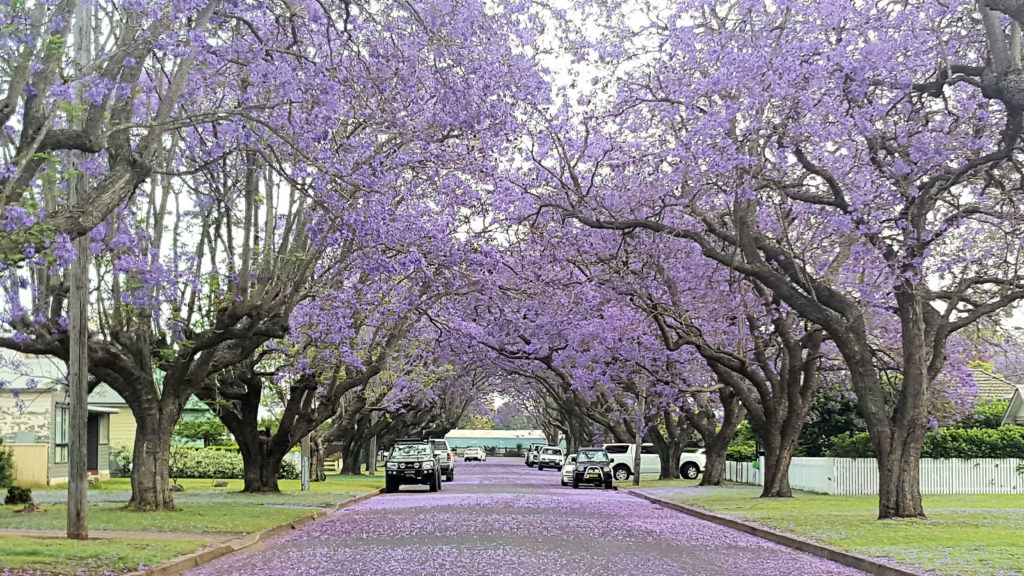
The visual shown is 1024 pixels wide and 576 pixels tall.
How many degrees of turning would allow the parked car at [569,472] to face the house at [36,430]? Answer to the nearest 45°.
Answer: approximately 45° to its right

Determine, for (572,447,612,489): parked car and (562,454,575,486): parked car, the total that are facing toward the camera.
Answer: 2

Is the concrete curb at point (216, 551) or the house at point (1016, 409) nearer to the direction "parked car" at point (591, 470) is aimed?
the concrete curb

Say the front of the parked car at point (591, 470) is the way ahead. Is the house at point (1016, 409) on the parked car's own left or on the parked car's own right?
on the parked car's own left

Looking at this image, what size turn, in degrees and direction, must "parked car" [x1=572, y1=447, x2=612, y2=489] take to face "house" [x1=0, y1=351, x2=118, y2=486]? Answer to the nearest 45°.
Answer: approximately 45° to its right

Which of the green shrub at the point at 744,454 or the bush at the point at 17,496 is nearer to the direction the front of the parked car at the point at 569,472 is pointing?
the bush

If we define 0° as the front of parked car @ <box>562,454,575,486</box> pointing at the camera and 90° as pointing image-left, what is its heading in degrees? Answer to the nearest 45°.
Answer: approximately 0°

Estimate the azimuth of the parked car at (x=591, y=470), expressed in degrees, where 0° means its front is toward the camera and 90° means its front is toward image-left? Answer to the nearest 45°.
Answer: approximately 0°

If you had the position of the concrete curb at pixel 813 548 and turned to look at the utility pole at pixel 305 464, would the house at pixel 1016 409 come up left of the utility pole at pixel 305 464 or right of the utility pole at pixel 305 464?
right

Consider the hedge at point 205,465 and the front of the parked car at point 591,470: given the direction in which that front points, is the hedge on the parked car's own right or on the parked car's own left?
on the parked car's own right
